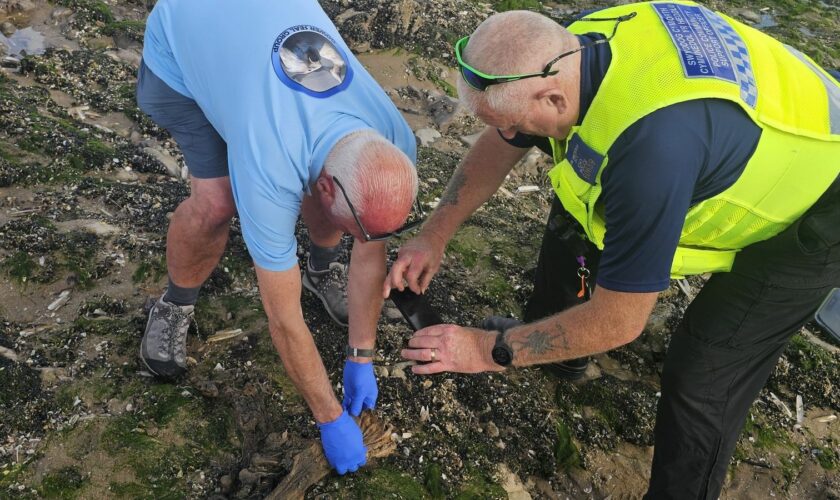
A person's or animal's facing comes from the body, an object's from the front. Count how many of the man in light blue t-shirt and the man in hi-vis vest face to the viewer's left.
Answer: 1

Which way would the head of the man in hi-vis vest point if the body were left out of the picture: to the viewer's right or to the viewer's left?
to the viewer's left

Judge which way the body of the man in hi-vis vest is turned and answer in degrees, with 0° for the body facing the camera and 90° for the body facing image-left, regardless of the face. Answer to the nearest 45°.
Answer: approximately 90°

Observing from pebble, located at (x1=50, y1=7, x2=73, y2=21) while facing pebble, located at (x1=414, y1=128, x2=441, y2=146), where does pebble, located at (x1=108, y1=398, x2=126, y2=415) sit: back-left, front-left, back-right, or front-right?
front-right

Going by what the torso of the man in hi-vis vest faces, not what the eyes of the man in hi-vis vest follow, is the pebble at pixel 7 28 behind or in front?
in front

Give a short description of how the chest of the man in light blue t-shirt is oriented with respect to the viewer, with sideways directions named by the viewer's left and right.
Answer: facing the viewer and to the right of the viewer

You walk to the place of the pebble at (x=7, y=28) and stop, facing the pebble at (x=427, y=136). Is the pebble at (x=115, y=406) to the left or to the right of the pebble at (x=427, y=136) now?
right

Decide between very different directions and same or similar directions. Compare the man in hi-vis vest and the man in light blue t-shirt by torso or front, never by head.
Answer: very different directions

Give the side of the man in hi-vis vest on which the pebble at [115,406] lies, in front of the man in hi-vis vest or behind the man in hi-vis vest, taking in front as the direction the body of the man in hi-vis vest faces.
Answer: in front

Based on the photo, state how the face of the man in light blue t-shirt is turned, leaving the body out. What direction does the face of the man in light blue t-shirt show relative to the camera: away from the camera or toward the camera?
toward the camera

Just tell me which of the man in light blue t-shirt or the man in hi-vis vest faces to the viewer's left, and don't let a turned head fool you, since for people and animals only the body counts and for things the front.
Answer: the man in hi-vis vest

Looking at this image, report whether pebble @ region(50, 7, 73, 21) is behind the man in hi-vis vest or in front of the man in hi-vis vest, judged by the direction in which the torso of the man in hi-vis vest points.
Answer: in front
